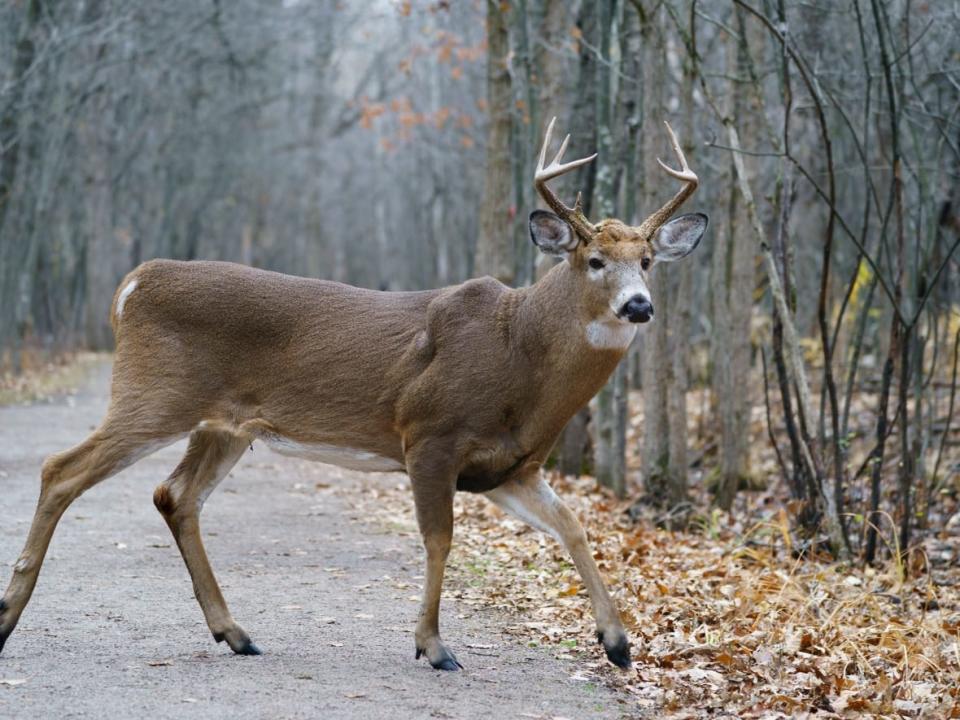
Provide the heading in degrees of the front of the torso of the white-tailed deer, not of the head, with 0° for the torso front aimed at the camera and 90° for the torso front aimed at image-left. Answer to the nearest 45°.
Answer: approximately 270°
